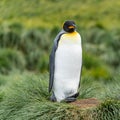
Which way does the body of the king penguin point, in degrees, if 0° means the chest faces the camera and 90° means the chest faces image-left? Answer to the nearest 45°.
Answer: approximately 315°
